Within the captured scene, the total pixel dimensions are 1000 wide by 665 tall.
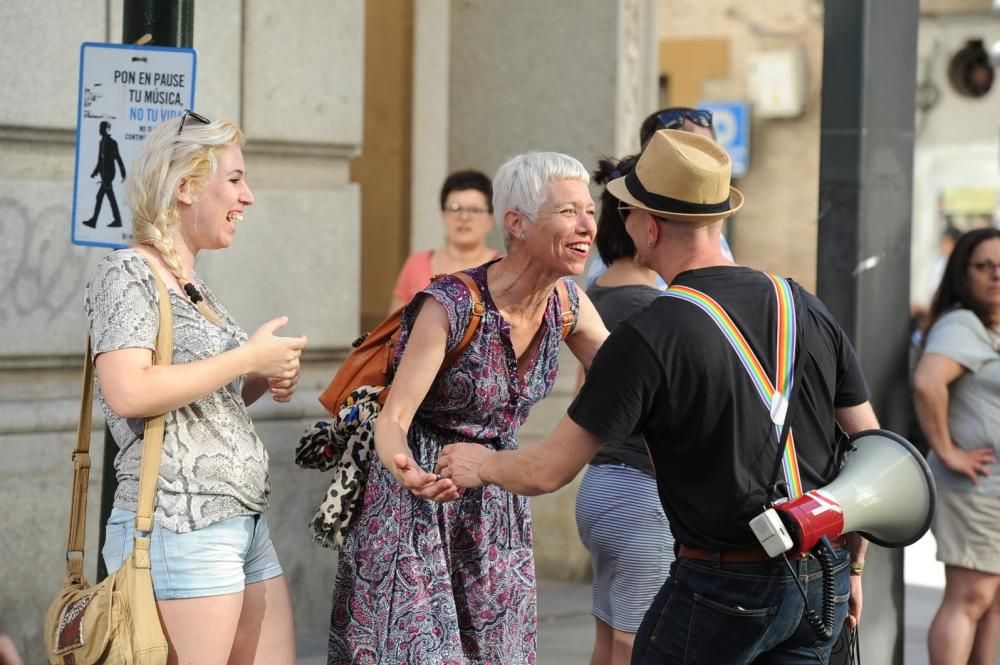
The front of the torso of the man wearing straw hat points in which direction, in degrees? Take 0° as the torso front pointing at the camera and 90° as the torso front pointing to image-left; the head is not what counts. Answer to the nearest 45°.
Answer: approximately 135°

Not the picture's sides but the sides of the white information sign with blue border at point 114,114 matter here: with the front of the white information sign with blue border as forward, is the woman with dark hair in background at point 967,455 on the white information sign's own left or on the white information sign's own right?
on the white information sign's own left

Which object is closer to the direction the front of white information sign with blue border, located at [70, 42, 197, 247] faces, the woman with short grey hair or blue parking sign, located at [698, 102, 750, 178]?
the woman with short grey hair

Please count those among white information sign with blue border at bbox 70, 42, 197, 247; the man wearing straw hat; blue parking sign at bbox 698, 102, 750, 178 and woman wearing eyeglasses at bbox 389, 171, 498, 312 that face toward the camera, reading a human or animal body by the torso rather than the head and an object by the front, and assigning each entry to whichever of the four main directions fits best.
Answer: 3

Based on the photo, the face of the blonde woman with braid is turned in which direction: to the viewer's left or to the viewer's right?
to the viewer's right

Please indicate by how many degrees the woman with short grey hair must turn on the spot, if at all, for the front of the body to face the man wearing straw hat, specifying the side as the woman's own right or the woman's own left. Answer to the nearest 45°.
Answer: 0° — they already face them

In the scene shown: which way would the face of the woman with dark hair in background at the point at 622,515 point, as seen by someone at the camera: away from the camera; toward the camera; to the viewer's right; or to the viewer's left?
away from the camera
